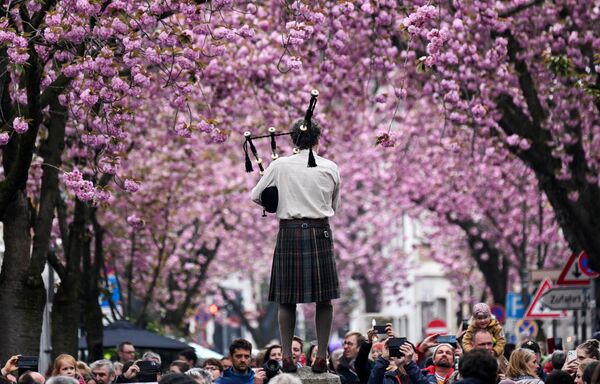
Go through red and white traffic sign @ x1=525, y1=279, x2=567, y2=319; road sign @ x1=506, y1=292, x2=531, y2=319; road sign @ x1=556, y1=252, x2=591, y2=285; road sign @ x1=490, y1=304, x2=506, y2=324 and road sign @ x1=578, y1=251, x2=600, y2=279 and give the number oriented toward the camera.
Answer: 5

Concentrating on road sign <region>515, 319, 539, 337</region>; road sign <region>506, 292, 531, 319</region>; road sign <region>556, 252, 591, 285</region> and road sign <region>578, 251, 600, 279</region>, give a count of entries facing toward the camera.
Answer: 4

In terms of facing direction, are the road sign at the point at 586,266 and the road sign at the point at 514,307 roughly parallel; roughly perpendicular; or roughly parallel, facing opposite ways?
roughly parallel

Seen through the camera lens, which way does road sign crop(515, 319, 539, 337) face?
facing the viewer

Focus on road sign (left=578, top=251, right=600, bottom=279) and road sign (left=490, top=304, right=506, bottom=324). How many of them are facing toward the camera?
2

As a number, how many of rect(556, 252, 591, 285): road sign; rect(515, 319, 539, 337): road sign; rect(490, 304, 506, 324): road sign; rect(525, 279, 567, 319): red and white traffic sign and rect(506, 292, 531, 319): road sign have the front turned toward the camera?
5

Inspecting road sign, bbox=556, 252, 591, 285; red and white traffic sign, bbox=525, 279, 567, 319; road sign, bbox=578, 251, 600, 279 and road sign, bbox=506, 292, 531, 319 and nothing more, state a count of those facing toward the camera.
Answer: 4

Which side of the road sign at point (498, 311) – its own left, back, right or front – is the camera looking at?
front
